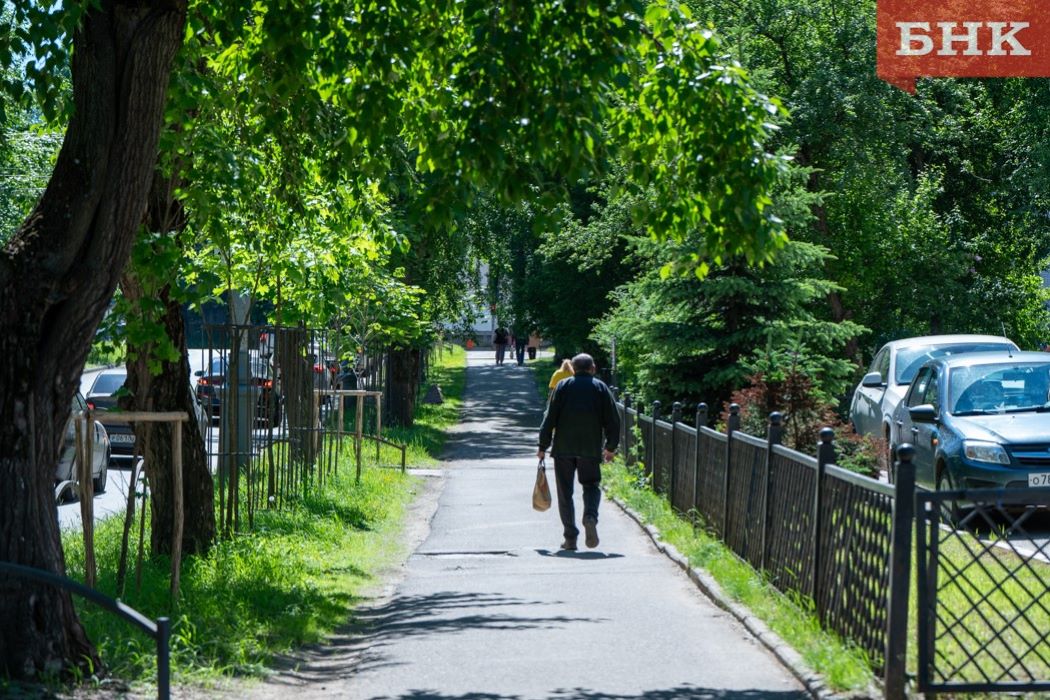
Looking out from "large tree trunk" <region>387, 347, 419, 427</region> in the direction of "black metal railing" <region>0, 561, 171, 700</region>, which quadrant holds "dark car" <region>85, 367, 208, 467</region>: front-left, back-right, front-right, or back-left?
front-right

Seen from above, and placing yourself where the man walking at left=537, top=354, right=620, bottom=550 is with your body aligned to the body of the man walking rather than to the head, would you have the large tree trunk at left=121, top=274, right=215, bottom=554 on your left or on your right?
on your left

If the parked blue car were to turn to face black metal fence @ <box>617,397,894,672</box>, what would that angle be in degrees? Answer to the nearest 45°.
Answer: approximately 45° to its right

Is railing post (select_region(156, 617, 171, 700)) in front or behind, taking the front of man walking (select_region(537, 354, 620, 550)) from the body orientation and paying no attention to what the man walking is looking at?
behind

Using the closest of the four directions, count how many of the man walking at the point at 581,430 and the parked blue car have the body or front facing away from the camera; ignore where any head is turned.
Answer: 1

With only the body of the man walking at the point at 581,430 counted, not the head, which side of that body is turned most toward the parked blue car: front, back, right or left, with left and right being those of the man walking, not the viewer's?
right

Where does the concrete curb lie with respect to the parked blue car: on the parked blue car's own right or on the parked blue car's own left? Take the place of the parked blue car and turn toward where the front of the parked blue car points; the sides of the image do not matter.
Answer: on the parked blue car's own right

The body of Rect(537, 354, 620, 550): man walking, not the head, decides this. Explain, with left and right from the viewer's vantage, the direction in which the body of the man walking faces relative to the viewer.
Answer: facing away from the viewer

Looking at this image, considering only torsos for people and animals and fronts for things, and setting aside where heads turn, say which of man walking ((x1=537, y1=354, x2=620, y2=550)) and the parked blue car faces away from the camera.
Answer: the man walking

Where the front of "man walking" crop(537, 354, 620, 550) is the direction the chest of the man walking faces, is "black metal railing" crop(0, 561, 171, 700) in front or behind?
behind

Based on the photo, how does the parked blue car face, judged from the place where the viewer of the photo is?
facing the viewer and to the right of the viewer

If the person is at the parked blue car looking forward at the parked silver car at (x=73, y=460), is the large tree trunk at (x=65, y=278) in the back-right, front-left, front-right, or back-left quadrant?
front-left
